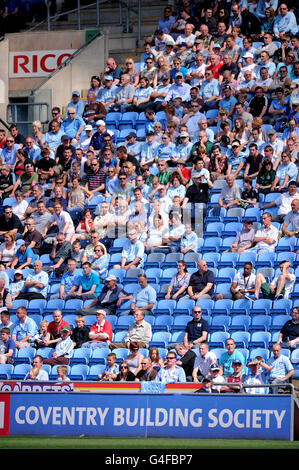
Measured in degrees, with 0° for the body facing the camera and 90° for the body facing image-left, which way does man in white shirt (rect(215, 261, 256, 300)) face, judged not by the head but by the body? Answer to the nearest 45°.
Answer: approximately 45°

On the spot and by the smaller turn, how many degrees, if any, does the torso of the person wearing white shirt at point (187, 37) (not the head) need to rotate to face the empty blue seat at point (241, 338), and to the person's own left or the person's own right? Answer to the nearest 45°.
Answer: approximately 45° to the person's own left

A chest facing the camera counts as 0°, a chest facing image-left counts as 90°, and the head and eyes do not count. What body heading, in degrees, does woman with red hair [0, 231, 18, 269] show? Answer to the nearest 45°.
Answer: approximately 45°

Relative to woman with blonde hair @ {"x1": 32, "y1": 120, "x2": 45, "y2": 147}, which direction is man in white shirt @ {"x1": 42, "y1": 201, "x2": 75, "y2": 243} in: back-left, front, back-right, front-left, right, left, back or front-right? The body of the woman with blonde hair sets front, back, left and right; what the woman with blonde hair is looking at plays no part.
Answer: front-left

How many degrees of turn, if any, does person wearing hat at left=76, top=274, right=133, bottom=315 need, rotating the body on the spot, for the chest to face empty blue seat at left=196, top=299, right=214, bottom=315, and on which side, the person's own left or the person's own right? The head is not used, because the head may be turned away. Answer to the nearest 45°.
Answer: approximately 90° to the person's own left

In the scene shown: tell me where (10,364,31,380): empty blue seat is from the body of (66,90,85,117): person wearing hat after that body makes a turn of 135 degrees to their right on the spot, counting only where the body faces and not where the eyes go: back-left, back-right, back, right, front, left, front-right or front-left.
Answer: back

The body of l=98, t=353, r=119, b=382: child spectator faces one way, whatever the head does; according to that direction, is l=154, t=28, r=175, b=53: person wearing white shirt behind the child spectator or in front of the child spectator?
behind

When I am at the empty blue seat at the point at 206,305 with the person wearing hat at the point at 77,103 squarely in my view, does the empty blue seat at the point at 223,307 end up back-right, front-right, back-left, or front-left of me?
back-right

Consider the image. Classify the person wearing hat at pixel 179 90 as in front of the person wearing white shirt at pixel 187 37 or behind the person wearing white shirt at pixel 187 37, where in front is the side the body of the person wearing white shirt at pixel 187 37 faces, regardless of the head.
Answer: in front
